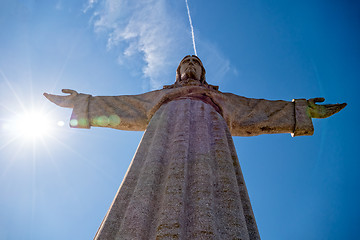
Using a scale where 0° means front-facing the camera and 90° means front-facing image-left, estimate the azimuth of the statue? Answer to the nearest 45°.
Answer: approximately 0°
